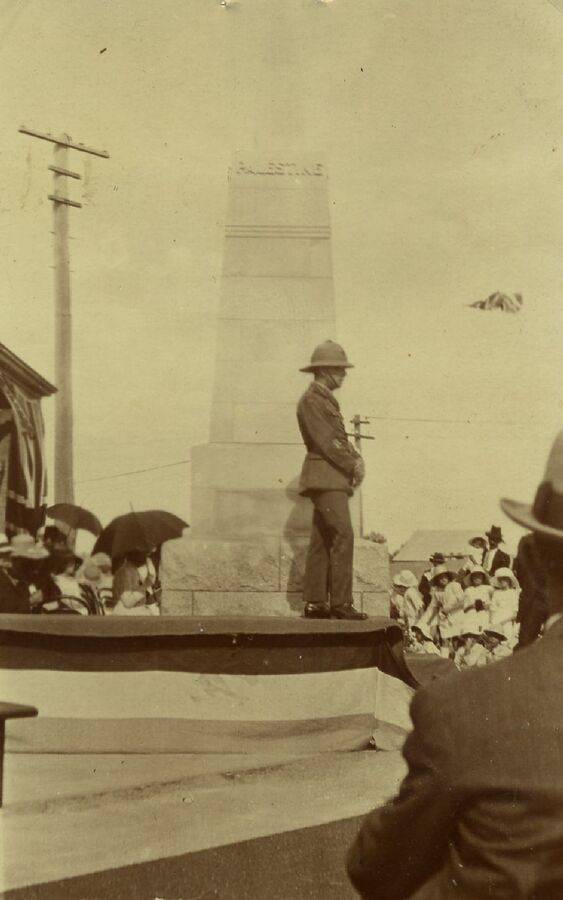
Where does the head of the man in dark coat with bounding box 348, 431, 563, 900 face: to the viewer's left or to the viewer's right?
to the viewer's left

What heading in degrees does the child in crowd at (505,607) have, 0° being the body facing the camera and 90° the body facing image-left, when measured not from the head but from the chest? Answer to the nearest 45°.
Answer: approximately 45°

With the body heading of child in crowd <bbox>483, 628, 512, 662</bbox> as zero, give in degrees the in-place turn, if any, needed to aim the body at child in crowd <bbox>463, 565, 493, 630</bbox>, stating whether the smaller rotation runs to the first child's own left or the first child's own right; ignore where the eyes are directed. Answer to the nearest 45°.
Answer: approximately 135° to the first child's own right

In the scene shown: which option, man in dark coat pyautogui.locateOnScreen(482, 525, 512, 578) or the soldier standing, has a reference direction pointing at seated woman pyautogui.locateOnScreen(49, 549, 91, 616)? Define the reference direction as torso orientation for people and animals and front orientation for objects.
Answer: the man in dark coat

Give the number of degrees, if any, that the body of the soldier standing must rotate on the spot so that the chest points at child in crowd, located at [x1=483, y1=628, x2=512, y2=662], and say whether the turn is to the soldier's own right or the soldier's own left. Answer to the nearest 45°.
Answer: approximately 45° to the soldier's own left

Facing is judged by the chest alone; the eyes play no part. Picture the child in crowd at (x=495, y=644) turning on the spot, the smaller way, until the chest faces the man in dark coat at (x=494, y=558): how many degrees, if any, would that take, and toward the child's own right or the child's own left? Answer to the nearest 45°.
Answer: approximately 135° to the child's own right

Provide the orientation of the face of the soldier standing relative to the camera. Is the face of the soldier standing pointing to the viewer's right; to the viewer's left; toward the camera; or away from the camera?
to the viewer's right

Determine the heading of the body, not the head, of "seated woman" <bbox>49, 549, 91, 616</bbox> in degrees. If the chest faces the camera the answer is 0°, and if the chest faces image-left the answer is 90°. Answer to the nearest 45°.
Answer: approximately 315°

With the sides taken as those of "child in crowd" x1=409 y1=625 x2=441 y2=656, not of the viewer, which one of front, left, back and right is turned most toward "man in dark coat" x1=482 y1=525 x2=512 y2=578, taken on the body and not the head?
back

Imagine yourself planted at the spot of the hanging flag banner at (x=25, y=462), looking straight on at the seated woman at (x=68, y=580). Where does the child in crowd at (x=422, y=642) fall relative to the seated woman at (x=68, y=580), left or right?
left

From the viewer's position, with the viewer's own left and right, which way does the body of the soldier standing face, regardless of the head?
facing to the right of the viewer

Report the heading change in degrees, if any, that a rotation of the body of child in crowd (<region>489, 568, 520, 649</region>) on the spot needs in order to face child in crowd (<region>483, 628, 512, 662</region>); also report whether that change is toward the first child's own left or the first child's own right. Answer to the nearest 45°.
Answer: approximately 45° to the first child's own left
